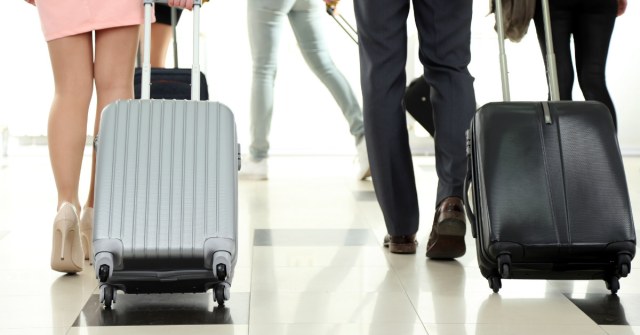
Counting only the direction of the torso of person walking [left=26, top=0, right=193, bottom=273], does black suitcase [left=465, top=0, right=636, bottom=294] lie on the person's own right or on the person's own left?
on the person's own right

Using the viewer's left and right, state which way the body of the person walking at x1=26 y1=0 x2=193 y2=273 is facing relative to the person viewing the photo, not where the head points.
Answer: facing away from the viewer

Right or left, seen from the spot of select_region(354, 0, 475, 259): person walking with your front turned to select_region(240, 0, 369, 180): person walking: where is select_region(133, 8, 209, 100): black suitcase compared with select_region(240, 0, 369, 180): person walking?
left

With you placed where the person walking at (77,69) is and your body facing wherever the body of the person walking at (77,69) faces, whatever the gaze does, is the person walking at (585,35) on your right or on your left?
on your right
